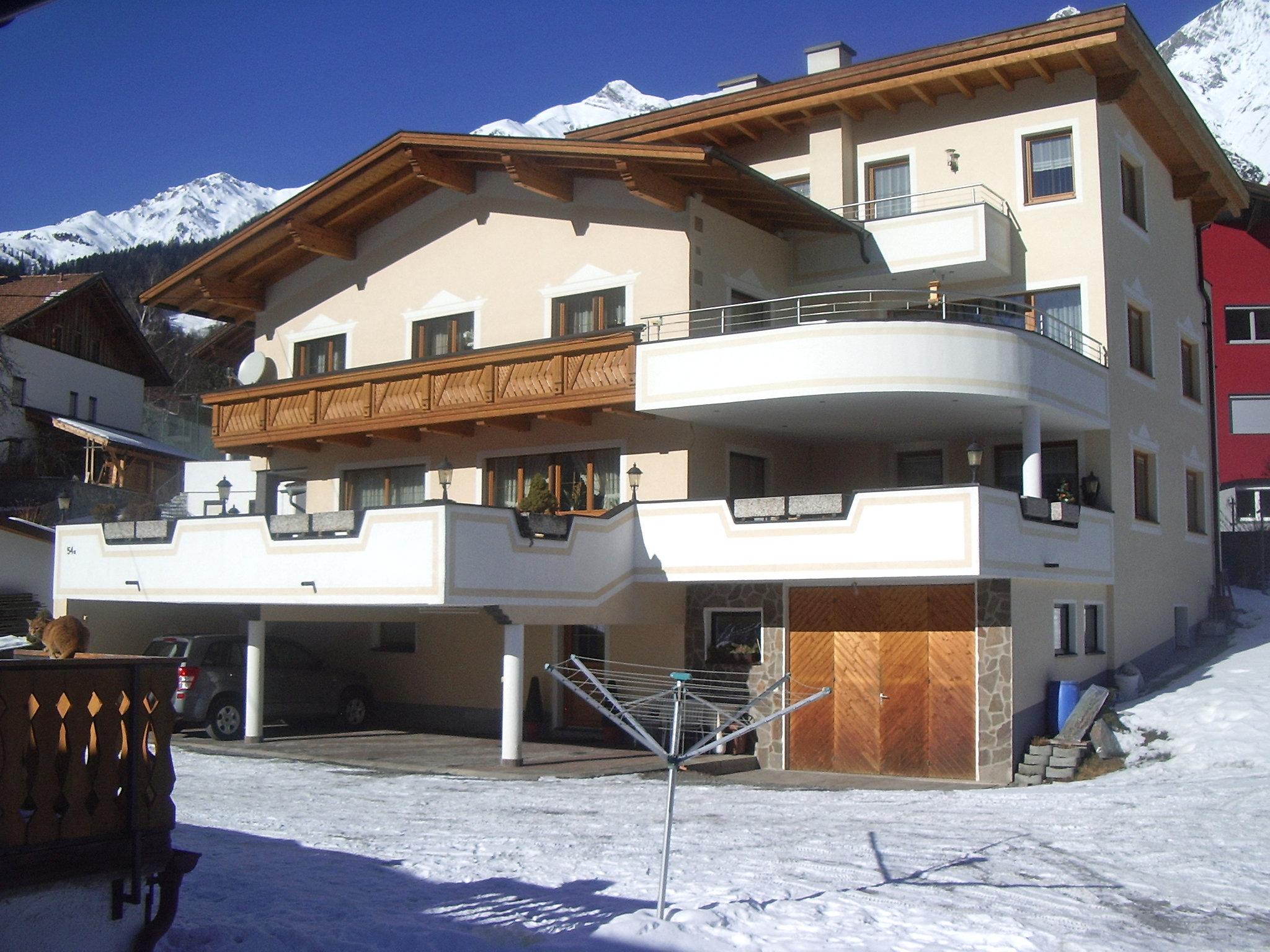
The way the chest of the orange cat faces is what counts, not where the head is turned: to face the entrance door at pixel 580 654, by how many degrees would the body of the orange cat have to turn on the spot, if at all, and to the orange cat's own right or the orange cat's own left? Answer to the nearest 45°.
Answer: approximately 135° to the orange cat's own right

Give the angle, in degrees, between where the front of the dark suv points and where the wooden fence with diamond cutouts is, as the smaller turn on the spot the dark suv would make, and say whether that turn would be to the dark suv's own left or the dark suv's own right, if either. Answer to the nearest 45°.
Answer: approximately 135° to the dark suv's own right

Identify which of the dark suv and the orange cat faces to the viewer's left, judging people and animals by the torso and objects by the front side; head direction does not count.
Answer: the orange cat

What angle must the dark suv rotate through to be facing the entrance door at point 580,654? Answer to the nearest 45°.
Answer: approximately 45° to its right

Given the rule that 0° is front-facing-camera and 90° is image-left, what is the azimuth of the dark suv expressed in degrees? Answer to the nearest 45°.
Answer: approximately 225°

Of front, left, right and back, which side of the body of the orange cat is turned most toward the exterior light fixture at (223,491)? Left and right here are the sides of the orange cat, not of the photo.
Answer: right

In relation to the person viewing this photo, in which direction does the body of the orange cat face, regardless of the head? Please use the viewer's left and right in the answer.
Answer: facing to the left of the viewer

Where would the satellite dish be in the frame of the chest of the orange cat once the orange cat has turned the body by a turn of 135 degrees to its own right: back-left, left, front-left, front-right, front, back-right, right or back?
front-left

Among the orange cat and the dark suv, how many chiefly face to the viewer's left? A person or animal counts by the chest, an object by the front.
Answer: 1

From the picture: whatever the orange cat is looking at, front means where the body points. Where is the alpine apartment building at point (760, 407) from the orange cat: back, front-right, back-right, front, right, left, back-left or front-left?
back-right

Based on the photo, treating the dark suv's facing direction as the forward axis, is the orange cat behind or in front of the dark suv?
behind
